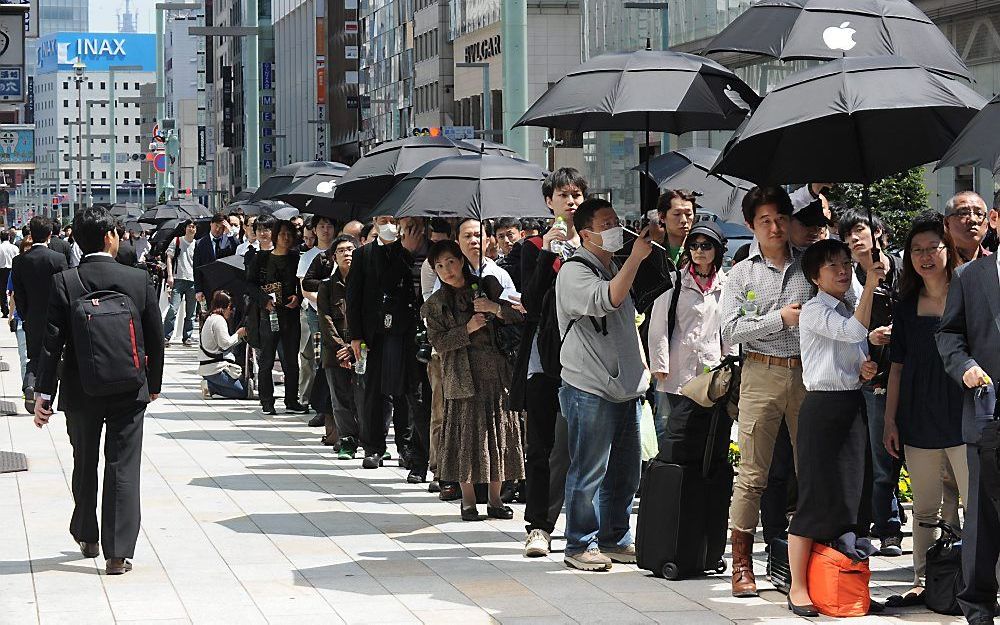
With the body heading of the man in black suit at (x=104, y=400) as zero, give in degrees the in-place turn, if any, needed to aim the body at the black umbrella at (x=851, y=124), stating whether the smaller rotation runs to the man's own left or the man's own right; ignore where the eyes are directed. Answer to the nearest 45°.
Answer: approximately 90° to the man's own right

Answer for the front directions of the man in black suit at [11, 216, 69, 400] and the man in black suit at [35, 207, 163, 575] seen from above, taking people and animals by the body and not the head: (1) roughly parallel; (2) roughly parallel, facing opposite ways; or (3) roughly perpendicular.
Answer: roughly parallel

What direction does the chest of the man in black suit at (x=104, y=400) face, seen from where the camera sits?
away from the camera

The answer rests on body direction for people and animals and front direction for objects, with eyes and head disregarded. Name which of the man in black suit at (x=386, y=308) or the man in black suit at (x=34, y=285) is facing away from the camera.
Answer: the man in black suit at (x=34, y=285)

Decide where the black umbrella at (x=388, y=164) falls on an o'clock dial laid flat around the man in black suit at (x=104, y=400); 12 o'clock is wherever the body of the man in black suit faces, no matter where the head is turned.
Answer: The black umbrella is roughly at 1 o'clock from the man in black suit.

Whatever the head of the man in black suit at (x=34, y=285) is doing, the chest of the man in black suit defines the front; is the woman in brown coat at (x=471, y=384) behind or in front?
behind

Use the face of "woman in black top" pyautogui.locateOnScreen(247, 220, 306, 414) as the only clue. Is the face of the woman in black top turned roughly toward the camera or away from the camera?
toward the camera

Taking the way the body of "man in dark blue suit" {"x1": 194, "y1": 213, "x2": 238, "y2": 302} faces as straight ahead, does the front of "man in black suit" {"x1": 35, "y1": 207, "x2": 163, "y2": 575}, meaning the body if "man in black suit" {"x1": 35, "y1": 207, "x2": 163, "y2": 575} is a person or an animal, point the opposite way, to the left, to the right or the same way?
the opposite way

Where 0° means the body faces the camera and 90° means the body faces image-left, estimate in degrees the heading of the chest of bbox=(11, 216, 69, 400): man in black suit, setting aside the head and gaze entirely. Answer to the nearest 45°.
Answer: approximately 180°

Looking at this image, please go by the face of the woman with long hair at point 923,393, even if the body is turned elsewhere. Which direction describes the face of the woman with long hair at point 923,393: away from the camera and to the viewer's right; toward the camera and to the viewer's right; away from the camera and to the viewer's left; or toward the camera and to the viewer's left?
toward the camera and to the viewer's left

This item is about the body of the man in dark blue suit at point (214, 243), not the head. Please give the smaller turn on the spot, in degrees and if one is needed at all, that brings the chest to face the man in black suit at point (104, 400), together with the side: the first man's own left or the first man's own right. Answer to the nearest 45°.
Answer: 0° — they already face them

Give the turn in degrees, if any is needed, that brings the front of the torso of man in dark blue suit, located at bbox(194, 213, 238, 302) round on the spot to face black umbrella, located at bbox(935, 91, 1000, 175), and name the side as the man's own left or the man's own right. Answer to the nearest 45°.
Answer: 0° — they already face it

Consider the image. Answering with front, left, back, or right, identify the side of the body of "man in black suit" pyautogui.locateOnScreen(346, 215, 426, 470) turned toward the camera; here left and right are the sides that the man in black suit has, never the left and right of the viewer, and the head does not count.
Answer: front

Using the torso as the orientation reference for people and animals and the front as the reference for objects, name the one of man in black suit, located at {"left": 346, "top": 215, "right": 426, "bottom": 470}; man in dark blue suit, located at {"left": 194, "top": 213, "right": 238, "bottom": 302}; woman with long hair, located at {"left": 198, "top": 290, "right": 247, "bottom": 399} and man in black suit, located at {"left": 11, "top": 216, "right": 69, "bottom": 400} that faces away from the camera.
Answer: man in black suit, located at {"left": 11, "top": 216, "right": 69, "bottom": 400}

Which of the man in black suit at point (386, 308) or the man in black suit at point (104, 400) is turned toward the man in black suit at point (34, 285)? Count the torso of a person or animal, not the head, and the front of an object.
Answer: the man in black suit at point (104, 400)

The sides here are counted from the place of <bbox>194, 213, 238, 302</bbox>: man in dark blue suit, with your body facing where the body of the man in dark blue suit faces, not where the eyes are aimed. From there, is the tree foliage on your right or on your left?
on your left

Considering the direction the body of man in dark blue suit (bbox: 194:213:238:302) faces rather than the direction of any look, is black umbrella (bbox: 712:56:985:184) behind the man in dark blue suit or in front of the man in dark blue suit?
in front
